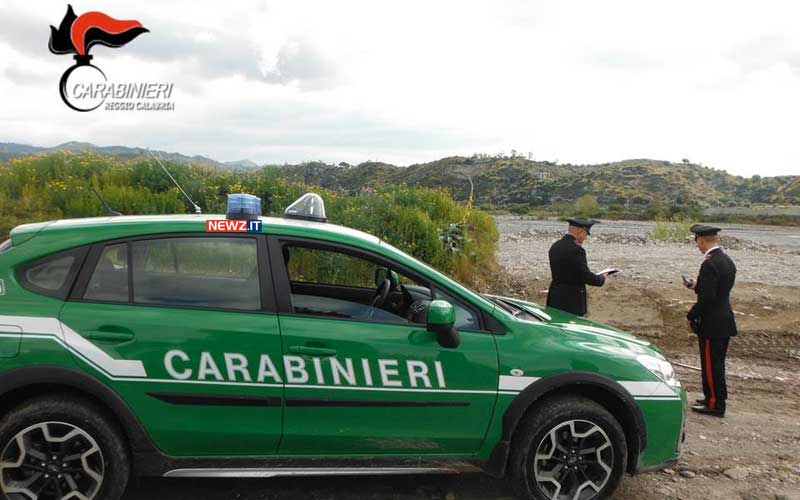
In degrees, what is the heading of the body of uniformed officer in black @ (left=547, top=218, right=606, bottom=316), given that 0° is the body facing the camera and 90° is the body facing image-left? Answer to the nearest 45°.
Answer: approximately 225°

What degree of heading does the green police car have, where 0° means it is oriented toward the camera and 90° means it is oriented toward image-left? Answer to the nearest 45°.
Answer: approximately 270°

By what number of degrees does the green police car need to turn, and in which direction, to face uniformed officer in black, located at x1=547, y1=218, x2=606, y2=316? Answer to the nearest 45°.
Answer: approximately 45° to its left

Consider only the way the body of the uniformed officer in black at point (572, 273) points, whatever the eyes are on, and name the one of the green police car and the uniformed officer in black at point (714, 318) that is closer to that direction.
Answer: the uniformed officer in black

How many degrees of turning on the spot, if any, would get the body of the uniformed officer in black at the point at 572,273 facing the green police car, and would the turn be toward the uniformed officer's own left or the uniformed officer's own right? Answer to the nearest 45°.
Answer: approximately 180°

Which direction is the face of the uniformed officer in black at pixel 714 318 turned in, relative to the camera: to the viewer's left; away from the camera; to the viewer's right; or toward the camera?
to the viewer's left

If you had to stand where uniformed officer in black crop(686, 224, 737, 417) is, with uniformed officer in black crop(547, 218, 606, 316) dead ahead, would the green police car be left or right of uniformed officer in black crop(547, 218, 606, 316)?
left

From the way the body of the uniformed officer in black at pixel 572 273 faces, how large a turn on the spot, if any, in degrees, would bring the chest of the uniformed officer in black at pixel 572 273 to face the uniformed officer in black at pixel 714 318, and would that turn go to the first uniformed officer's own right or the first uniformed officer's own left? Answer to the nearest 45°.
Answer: approximately 45° to the first uniformed officer's own right

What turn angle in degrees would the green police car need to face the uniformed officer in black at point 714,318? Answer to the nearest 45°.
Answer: approximately 45° to its left
